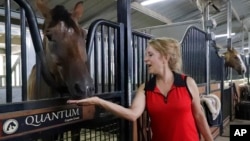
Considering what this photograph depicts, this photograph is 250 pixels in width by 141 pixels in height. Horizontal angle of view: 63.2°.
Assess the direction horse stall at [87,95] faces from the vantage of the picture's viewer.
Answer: facing the viewer and to the right of the viewer

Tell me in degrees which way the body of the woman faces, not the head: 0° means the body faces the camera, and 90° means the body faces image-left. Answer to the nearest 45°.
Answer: approximately 0°
